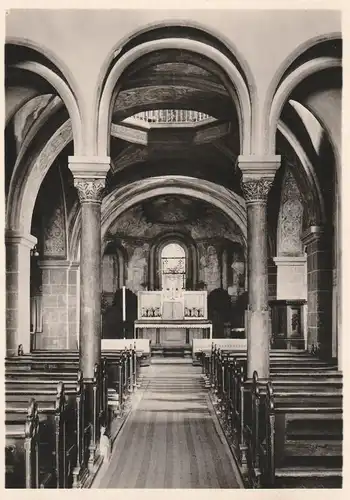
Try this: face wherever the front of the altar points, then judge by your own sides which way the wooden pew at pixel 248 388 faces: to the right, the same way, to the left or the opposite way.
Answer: the opposite way

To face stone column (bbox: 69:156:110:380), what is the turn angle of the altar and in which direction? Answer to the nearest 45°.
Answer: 0° — it already faces it

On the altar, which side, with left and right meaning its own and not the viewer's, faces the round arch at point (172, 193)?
front

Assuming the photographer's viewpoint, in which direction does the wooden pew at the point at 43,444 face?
facing away from the viewer

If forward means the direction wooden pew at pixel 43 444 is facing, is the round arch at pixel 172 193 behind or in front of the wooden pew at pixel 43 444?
in front

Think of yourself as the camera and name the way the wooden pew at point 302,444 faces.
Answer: facing away from the viewer

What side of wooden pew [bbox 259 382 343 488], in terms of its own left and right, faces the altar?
front

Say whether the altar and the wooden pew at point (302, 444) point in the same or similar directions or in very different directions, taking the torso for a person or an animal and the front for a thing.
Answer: very different directions

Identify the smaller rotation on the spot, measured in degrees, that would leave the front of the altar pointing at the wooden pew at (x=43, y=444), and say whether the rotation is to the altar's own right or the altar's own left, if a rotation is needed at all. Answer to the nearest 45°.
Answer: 0° — it already faces it

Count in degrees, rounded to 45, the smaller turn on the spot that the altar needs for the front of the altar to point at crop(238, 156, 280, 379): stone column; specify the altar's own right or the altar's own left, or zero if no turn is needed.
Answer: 0° — it already faces it

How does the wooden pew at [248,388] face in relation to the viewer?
away from the camera
